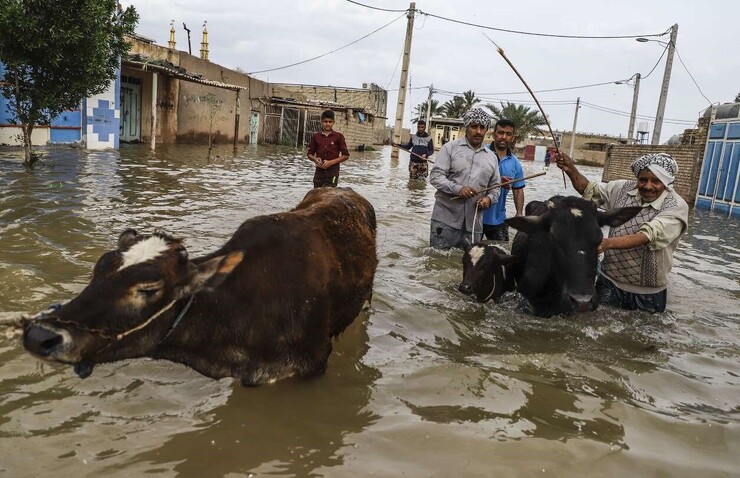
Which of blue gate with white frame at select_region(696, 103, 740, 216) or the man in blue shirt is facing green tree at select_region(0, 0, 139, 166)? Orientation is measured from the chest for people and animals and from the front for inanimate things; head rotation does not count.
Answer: the blue gate with white frame

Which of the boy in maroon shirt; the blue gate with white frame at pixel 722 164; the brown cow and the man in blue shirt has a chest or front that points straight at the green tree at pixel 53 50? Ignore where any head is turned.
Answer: the blue gate with white frame

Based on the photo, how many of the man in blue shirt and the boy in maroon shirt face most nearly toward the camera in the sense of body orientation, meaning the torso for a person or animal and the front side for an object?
2

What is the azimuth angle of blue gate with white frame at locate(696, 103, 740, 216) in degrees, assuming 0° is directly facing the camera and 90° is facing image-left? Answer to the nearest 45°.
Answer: approximately 45°

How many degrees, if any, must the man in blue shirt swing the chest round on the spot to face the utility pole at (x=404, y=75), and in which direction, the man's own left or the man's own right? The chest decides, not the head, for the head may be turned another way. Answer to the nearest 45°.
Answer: approximately 180°

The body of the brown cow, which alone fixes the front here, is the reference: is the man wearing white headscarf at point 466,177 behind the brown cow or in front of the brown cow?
behind

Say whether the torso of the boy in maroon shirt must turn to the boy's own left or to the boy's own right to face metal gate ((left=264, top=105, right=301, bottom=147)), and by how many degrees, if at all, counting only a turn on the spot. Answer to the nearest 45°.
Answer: approximately 180°

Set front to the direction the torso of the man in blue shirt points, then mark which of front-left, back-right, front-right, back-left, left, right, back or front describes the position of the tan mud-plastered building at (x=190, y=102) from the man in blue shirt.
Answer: back-right

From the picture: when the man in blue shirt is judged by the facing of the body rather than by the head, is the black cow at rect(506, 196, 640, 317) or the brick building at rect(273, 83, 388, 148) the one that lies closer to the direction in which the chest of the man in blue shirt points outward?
the black cow

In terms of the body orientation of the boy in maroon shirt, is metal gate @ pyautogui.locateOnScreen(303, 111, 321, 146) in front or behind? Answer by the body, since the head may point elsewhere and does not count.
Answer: behind

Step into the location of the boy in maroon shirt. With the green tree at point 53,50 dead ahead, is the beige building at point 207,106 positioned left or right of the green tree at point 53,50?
right

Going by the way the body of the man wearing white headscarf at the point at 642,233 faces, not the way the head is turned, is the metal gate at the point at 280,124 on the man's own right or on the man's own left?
on the man's own right

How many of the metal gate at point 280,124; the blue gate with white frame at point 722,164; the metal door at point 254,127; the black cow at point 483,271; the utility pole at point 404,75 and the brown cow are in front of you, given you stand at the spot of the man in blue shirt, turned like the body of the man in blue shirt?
2

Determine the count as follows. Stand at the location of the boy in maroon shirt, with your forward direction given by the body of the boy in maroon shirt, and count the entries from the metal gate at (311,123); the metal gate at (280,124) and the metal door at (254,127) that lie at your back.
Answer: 3

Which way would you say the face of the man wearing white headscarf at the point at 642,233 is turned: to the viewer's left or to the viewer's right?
to the viewer's left
